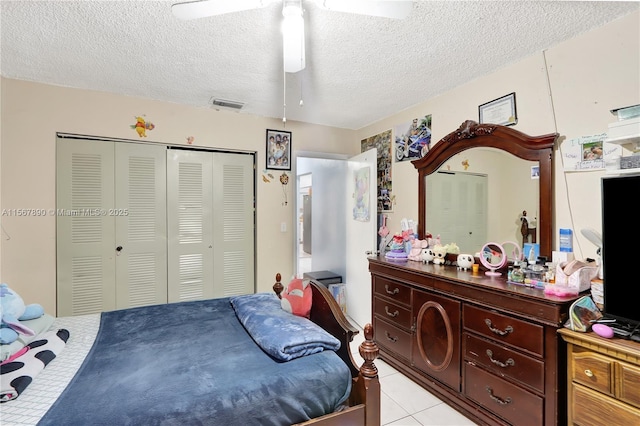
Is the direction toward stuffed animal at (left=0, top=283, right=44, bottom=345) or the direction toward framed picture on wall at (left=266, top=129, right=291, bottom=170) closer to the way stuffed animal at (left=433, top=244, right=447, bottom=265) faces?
the stuffed animal

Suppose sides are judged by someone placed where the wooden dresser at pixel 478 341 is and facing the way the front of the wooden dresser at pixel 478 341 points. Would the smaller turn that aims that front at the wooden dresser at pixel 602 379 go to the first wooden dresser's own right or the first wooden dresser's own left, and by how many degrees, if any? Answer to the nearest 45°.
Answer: approximately 90° to the first wooden dresser's own left

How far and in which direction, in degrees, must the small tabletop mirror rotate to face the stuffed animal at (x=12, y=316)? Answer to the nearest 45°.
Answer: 0° — it already faces it

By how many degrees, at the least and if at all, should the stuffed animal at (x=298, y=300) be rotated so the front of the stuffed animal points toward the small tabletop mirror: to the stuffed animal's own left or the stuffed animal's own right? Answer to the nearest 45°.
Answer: approximately 135° to the stuffed animal's own left

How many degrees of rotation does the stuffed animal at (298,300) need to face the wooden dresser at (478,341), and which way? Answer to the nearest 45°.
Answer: approximately 135° to its left

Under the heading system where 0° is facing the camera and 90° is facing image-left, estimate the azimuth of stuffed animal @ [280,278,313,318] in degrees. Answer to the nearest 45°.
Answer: approximately 45°

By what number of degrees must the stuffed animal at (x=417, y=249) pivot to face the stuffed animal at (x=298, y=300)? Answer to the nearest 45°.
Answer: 0° — it already faces it

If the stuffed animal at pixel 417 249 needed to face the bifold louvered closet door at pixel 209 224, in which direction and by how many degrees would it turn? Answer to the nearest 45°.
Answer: approximately 45° to its right
